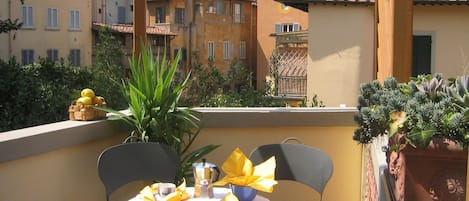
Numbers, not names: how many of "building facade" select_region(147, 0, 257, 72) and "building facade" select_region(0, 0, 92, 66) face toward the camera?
2

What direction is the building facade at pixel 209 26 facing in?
toward the camera

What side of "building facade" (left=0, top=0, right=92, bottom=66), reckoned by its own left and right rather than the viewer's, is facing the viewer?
front

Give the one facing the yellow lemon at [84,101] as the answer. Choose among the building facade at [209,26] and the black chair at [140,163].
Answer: the building facade

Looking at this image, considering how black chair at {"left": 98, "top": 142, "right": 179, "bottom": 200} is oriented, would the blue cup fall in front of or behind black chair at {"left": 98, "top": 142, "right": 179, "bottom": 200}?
in front

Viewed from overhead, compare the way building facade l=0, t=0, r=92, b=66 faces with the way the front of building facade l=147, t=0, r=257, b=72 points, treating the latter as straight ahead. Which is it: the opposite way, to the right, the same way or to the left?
the same way

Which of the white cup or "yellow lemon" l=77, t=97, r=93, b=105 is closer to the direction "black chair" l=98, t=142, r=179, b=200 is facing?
the white cup

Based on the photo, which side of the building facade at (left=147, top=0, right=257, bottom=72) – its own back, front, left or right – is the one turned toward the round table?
front

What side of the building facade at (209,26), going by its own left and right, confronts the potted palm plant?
front

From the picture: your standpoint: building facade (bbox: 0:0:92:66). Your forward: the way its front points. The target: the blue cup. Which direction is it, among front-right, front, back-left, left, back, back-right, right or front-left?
front

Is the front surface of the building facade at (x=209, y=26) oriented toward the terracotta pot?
yes

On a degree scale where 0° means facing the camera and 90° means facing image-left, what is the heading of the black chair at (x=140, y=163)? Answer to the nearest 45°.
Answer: approximately 315°

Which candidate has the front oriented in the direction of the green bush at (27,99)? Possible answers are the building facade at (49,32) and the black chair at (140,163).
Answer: the building facade
